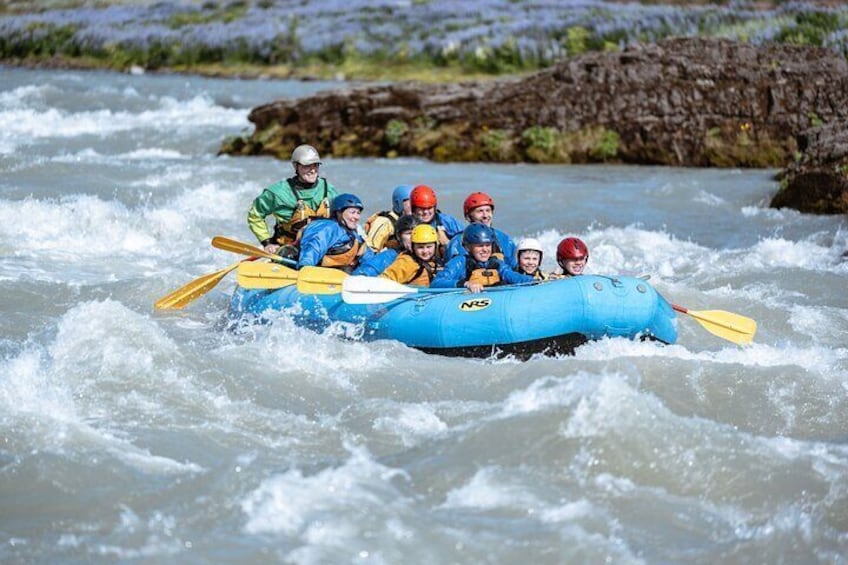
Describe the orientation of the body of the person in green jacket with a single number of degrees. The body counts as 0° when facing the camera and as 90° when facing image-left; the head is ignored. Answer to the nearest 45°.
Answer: approximately 315°
